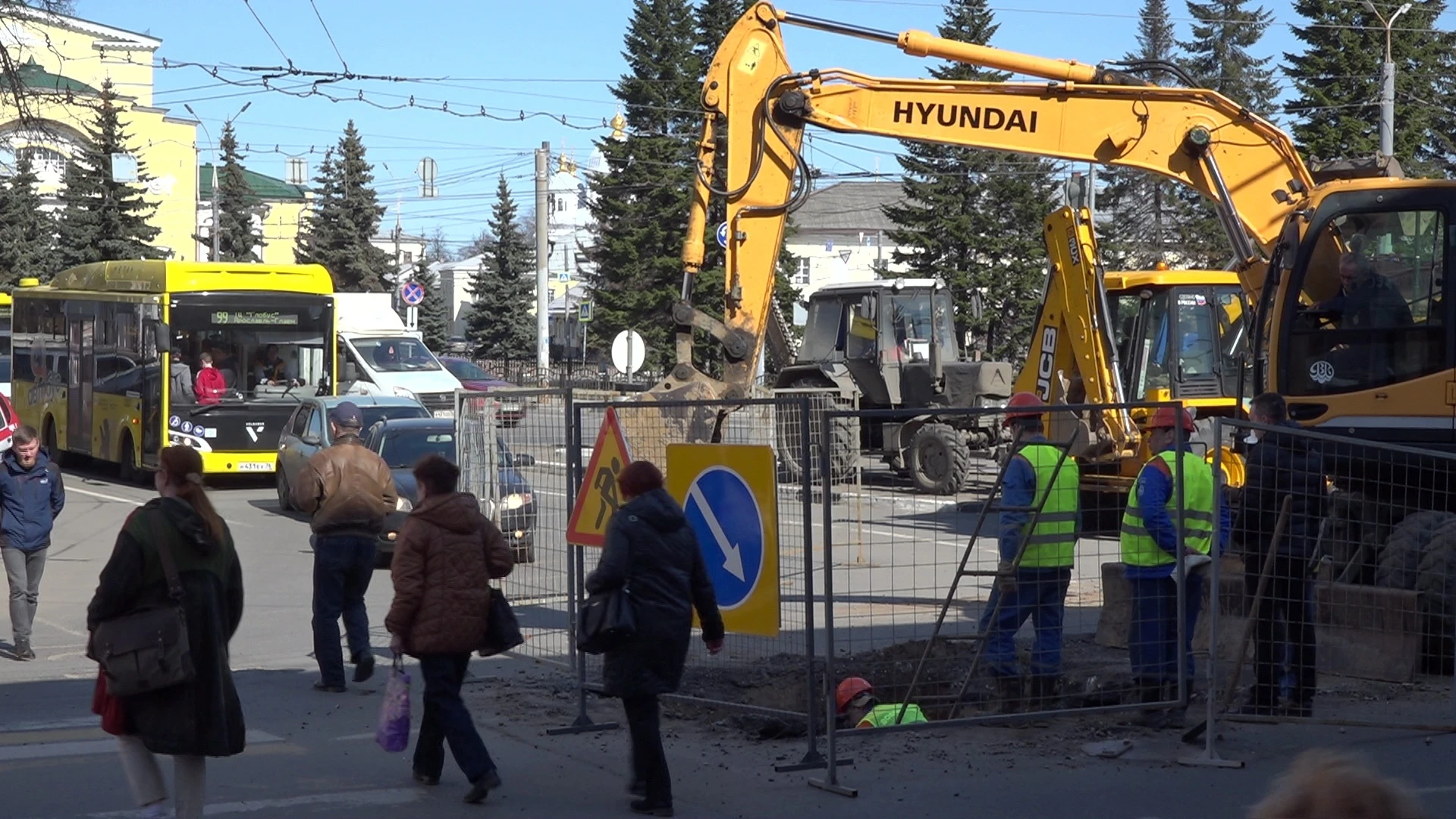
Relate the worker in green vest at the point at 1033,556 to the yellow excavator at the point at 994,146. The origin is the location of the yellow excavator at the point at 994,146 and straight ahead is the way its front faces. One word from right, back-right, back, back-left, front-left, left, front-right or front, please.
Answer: left

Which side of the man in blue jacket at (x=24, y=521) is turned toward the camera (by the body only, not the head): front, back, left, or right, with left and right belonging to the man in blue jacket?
front

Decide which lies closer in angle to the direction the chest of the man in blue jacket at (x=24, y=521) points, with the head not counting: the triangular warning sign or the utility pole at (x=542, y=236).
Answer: the triangular warning sign

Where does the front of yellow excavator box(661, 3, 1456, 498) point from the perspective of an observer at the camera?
facing to the left of the viewer

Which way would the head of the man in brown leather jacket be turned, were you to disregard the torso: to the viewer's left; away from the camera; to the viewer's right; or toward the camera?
away from the camera

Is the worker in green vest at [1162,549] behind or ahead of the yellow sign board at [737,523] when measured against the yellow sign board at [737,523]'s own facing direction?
behind

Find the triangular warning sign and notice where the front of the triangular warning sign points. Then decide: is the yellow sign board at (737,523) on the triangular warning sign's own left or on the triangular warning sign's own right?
on the triangular warning sign's own left

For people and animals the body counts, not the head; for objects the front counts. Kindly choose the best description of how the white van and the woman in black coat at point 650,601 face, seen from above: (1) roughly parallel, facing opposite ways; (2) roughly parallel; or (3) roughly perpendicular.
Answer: roughly parallel, facing opposite ways

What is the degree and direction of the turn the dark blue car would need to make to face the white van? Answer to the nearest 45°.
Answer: approximately 135° to its left

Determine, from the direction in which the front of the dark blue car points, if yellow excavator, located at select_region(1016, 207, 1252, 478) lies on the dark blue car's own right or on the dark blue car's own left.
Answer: on the dark blue car's own left

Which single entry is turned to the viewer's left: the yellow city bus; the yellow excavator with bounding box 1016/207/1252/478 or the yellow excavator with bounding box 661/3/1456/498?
the yellow excavator with bounding box 661/3/1456/498

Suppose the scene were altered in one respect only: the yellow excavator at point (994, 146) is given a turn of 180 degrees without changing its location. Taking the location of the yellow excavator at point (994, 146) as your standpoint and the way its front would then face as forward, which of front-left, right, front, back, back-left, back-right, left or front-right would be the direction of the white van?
back-left

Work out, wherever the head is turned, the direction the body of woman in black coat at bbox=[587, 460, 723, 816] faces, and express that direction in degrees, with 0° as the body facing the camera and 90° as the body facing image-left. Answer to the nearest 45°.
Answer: approximately 135°

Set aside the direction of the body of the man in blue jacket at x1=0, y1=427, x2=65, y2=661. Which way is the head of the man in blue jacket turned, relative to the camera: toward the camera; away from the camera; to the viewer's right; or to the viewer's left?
toward the camera

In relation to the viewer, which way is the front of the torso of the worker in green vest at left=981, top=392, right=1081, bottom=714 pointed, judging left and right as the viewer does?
facing away from the viewer and to the left of the viewer

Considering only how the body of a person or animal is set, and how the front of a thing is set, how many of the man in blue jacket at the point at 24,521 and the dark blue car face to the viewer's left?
0

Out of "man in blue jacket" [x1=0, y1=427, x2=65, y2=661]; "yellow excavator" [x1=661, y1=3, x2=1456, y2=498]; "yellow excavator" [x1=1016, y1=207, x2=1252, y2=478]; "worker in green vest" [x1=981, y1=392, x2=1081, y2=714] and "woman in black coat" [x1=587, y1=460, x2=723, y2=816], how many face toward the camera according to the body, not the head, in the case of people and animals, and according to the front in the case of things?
1
